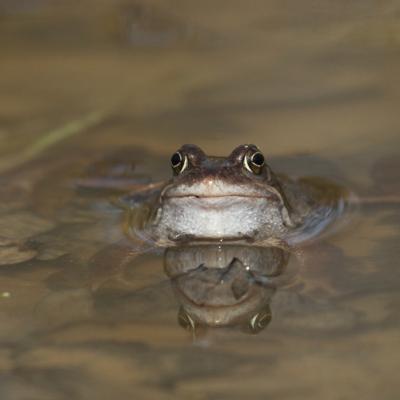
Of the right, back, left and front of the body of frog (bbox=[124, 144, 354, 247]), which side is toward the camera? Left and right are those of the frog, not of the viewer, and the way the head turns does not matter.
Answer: front
